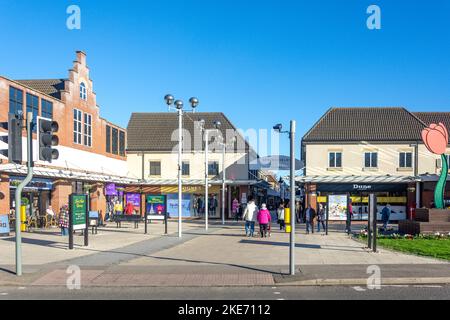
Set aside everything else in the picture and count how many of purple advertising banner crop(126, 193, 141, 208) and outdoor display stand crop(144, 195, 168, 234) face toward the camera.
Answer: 2

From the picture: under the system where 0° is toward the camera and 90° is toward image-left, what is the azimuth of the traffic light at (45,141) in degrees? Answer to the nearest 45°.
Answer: approximately 315°

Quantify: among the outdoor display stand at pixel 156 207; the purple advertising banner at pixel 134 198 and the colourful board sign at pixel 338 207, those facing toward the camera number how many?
3

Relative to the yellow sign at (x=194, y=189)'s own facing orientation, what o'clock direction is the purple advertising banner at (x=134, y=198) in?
The purple advertising banner is roughly at 3 o'clock from the yellow sign.

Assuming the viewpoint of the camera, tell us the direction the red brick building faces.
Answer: facing the viewer and to the right of the viewer

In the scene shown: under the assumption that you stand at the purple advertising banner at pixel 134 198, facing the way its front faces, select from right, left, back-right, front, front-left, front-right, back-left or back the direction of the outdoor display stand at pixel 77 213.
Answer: front

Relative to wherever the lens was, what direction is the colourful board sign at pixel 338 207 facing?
facing the viewer

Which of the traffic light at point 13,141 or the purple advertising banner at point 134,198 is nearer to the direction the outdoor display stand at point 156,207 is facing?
the traffic light

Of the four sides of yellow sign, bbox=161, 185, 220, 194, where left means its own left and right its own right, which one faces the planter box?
front
